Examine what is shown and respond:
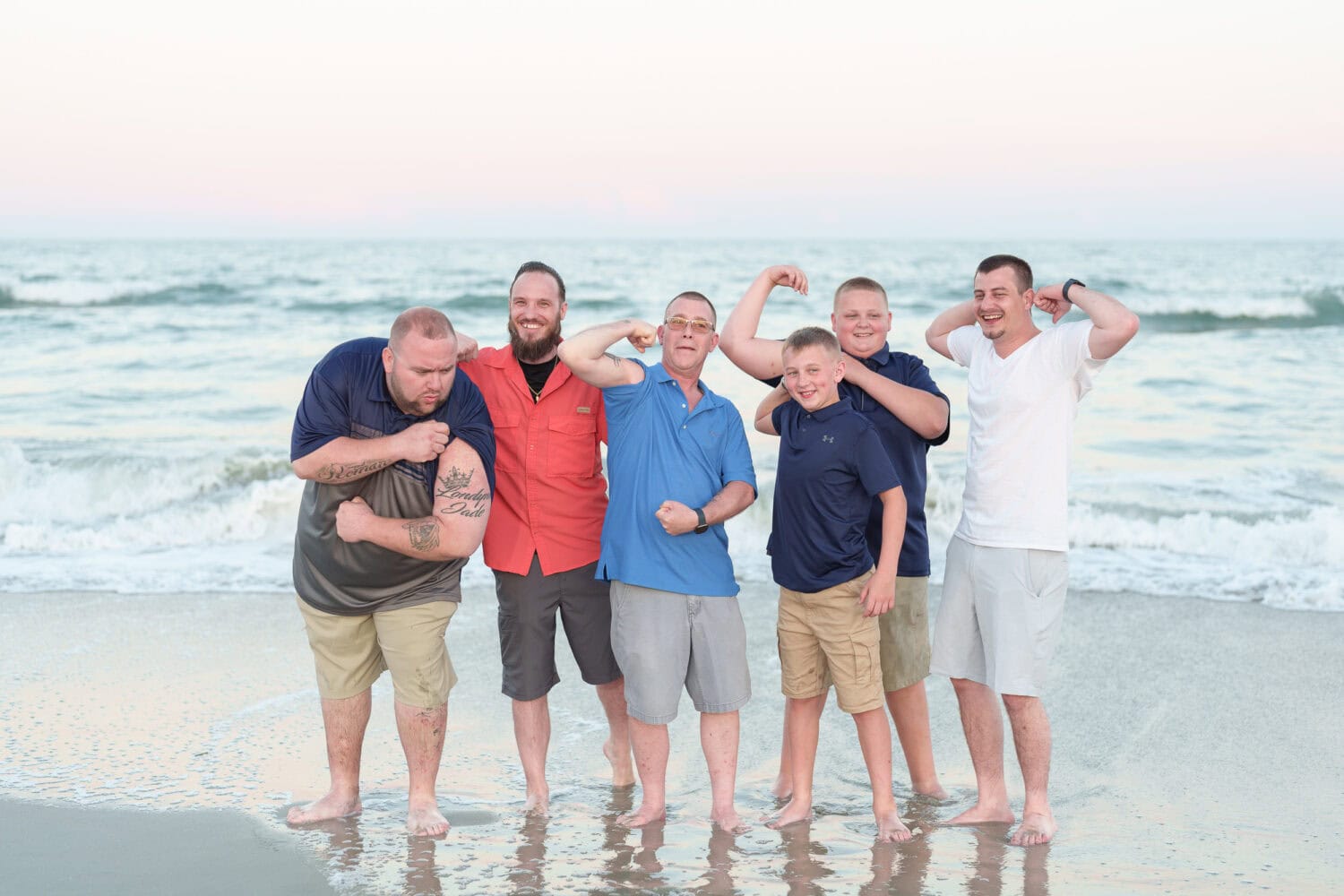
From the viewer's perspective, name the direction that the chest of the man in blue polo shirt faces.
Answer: toward the camera

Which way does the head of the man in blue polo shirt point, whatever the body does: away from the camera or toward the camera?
toward the camera

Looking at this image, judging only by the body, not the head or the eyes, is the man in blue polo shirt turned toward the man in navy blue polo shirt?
no

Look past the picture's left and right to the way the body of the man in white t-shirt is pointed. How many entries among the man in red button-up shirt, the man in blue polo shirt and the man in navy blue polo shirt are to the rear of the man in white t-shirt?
0

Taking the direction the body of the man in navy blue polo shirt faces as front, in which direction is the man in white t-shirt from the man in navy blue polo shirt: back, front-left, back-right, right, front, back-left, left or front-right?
left

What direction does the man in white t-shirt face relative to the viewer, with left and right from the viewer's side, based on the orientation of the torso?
facing the viewer and to the left of the viewer

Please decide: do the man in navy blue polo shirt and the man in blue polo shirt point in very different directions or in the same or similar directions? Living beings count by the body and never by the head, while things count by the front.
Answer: same or similar directions

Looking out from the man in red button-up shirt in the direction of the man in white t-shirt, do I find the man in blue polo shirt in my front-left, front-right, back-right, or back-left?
front-right

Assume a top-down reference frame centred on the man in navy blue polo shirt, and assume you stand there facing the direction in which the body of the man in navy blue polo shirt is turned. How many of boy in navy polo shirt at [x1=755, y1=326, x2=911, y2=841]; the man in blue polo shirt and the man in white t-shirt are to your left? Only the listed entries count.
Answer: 3

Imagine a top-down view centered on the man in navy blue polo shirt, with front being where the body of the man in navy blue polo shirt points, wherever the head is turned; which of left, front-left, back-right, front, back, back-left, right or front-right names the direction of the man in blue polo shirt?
left

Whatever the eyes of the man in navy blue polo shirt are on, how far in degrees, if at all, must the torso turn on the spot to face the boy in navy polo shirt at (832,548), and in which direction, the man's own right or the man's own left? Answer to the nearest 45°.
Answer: approximately 90° to the man's own left

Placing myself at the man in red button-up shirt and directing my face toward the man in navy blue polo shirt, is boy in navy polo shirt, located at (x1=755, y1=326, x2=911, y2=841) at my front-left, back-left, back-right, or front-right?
back-left

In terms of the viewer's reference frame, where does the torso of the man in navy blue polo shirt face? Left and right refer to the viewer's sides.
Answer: facing the viewer

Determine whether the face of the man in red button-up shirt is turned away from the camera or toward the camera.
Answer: toward the camera
